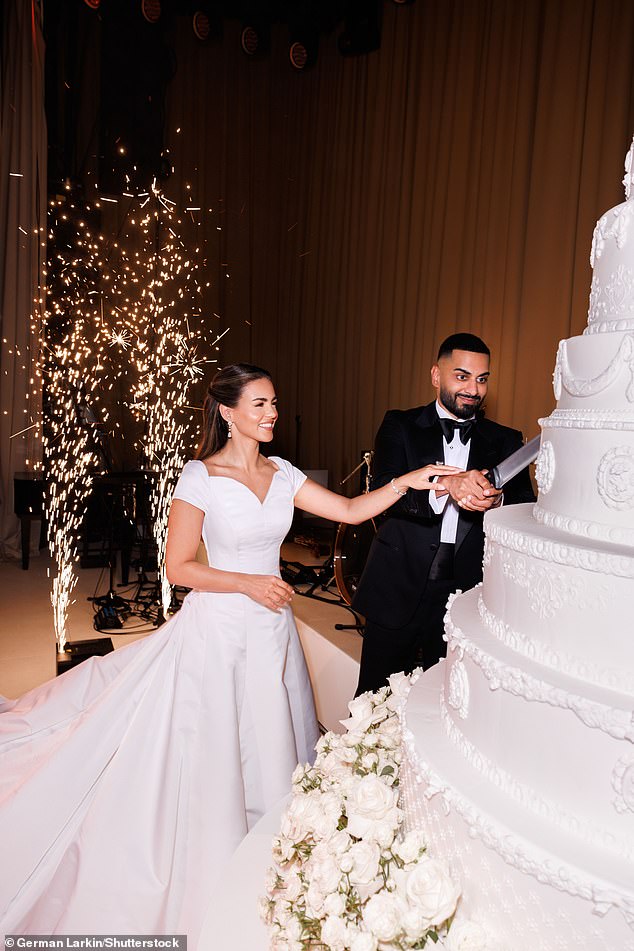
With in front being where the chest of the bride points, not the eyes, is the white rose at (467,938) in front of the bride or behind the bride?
in front

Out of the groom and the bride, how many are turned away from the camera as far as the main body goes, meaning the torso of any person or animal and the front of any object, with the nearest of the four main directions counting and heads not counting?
0

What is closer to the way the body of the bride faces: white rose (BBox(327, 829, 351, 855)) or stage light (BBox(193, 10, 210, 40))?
the white rose

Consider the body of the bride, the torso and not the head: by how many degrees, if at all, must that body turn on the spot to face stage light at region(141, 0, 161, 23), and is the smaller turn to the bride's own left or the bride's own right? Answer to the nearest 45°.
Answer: approximately 135° to the bride's own left

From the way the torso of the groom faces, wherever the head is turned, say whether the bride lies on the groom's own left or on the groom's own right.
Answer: on the groom's own right

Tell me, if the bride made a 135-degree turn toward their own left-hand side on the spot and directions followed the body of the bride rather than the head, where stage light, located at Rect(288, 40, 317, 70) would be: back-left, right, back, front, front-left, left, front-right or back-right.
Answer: front

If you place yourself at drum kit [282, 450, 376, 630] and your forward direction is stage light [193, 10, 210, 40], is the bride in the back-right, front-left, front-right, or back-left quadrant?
back-left

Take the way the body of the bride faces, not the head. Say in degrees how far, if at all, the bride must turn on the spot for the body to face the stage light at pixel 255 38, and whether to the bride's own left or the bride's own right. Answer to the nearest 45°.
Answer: approximately 135° to the bride's own left

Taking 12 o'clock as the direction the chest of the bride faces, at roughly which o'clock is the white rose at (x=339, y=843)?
The white rose is roughly at 1 o'clock from the bride.

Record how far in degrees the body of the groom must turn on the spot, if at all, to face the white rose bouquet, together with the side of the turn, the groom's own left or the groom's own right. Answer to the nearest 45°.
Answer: approximately 45° to the groom's own right

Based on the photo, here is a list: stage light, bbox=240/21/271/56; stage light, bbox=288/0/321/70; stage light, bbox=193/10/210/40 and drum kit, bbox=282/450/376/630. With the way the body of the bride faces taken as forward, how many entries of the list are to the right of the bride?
0

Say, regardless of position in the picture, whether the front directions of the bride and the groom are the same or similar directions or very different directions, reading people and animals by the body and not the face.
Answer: same or similar directions

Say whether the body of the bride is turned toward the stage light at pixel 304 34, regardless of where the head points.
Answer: no

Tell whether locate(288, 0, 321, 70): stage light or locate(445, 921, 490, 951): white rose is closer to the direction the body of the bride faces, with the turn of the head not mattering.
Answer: the white rose

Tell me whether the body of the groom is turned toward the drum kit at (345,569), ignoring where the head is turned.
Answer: no

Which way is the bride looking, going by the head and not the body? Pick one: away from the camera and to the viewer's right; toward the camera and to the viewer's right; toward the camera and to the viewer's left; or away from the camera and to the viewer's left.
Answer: toward the camera and to the viewer's right
